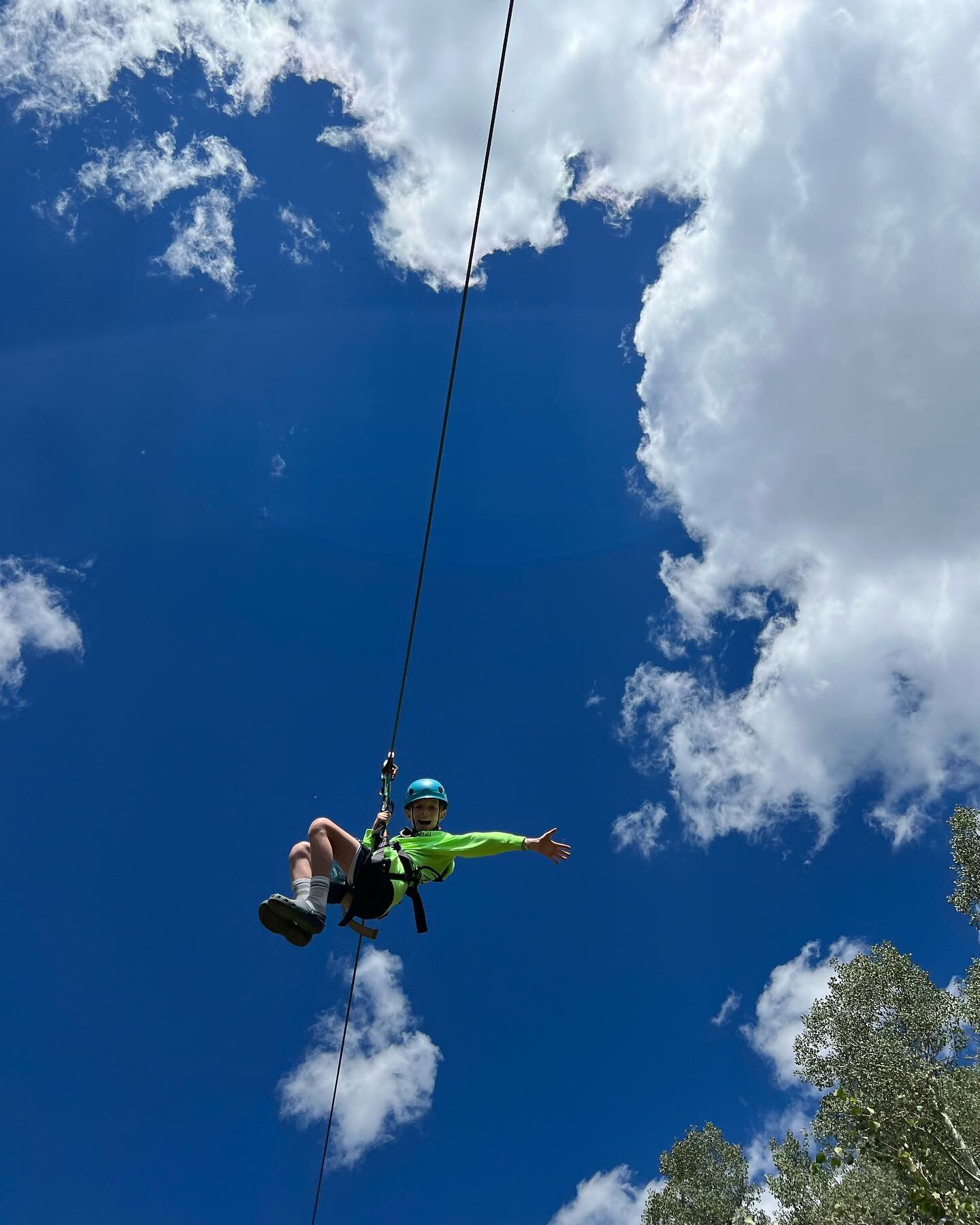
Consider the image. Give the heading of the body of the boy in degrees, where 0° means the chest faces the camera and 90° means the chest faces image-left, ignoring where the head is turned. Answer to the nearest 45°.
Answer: approximately 45°
